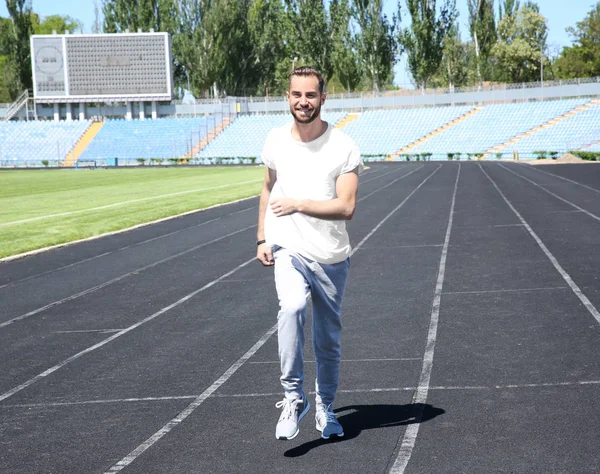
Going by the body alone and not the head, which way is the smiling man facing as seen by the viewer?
toward the camera
